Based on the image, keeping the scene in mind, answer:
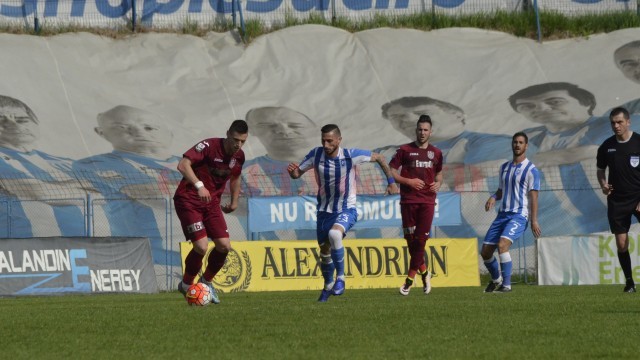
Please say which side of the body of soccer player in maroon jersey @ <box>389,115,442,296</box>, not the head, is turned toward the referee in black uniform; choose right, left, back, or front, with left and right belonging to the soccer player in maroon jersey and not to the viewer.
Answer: left

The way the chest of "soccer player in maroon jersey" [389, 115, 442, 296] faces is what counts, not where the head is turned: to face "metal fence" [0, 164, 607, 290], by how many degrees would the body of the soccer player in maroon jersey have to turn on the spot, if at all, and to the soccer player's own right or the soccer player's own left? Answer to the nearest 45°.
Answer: approximately 135° to the soccer player's own right

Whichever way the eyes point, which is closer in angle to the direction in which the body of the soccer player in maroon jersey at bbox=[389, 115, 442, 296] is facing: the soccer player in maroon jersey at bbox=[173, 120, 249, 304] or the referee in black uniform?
the soccer player in maroon jersey

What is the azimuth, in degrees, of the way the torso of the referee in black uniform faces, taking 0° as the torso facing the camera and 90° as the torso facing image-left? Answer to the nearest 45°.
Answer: approximately 0°
